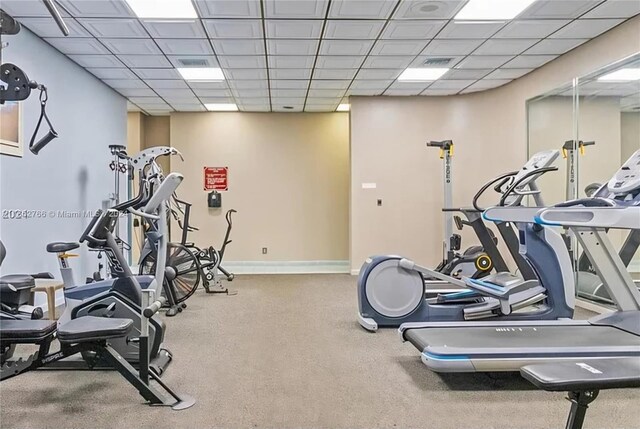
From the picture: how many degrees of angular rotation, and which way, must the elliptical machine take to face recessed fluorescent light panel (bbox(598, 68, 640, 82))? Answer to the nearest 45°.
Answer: approximately 45° to its left

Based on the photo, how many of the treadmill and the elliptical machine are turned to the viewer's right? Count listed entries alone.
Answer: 2

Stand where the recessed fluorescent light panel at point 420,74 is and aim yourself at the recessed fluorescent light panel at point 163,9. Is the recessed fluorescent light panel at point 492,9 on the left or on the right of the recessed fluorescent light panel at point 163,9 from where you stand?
left

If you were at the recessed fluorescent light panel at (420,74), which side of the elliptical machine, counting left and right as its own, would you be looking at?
left

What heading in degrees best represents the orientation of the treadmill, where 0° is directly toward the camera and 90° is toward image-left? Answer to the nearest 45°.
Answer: approximately 270°

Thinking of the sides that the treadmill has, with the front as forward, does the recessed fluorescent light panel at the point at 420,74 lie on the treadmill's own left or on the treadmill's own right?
on the treadmill's own left

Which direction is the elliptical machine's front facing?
to the viewer's right
